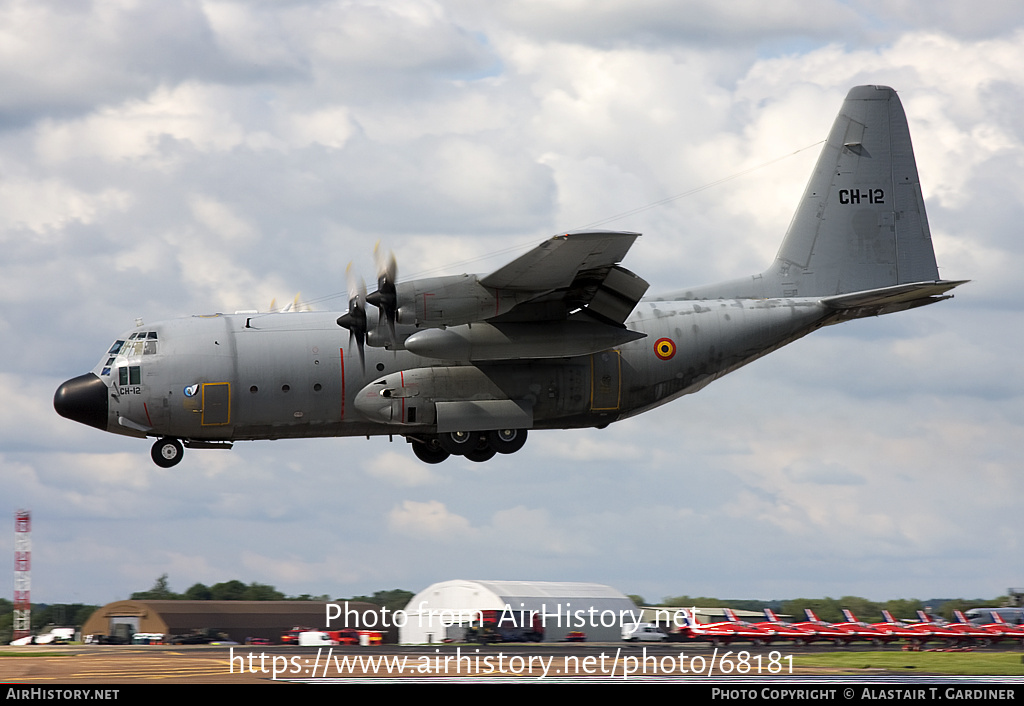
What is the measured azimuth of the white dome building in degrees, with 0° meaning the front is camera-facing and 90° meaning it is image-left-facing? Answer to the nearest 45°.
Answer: approximately 45°

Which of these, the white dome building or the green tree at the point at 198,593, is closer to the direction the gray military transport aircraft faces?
the green tree

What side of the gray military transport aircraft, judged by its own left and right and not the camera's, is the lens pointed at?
left

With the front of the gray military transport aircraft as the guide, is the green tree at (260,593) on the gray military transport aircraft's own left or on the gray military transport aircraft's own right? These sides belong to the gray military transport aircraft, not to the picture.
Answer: on the gray military transport aircraft's own right

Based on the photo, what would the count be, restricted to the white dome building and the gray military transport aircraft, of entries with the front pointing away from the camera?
0

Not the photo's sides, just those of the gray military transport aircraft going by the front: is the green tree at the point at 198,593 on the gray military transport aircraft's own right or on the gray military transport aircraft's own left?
on the gray military transport aircraft's own right

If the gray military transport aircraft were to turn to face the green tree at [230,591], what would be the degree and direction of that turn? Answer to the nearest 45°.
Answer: approximately 45° to its right
